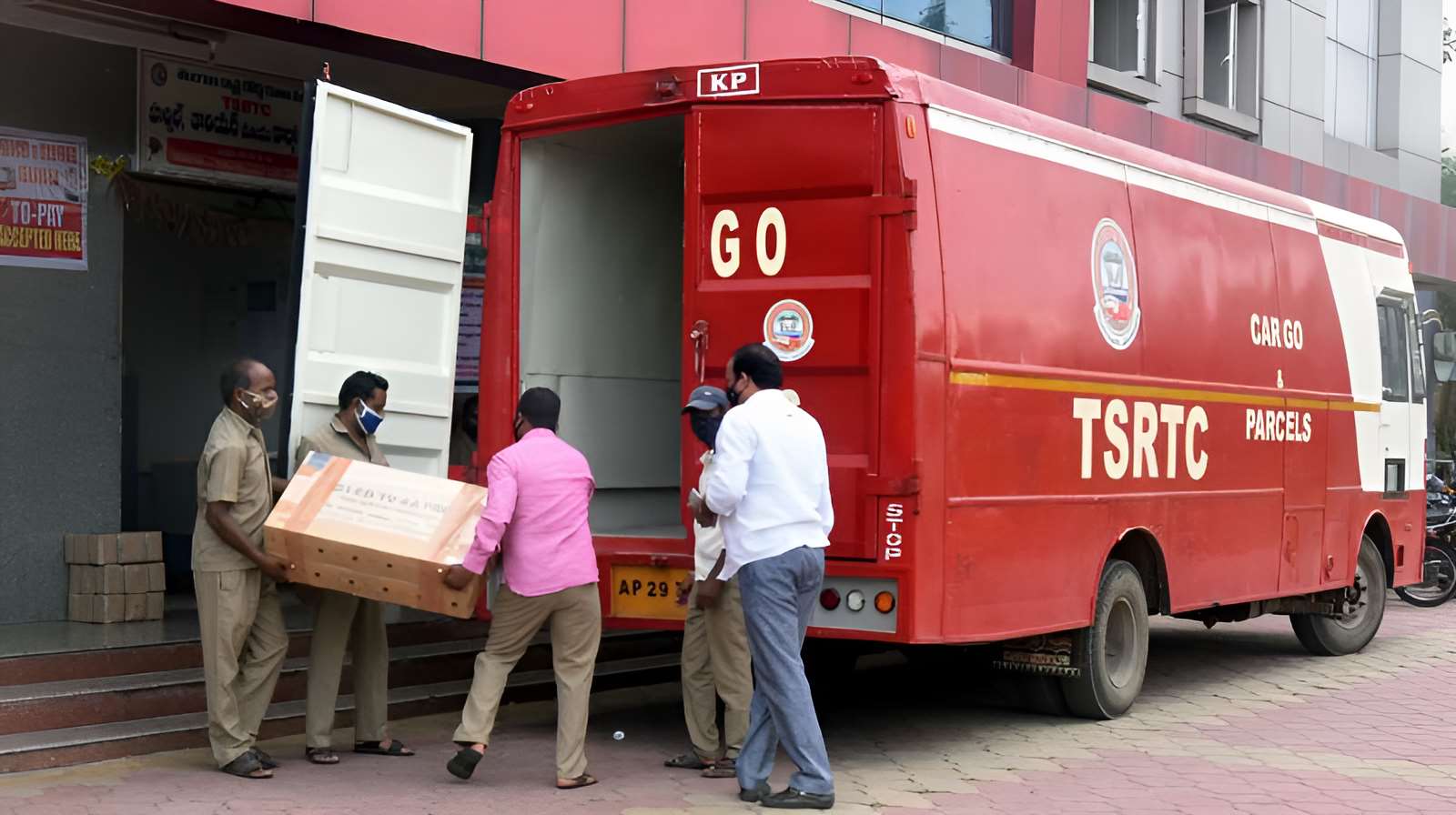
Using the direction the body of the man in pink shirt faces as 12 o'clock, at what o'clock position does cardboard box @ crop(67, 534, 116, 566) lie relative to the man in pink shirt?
The cardboard box is roughly at 12 o'clock from the man in pink shirt.

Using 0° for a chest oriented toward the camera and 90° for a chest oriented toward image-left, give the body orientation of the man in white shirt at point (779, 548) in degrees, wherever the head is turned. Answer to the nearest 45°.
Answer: approximately 135°

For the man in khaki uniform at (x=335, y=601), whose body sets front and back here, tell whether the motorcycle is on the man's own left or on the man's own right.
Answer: on the man's own left

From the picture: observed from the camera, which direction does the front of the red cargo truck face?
facing away from the viewer and to the right of the viewer

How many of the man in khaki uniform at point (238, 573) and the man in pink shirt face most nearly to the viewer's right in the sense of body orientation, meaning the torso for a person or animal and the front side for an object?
1

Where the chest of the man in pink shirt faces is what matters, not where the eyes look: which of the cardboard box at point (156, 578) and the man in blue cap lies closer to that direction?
the cardboard box

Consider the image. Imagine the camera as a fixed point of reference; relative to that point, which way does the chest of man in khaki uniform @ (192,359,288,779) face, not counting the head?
to the viewer's right

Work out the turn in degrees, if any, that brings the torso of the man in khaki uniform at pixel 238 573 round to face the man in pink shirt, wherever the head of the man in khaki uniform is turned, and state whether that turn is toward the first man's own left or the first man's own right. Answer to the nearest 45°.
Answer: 0° — they already face them

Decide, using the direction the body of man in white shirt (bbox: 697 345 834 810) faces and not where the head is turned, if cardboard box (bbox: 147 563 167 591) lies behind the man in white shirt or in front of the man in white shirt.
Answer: in front

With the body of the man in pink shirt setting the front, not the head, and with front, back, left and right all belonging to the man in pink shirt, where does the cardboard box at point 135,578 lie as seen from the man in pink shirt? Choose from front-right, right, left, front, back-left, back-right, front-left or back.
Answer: front

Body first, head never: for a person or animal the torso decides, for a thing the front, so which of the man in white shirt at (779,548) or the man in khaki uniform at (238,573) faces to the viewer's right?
the man in khaki uniform

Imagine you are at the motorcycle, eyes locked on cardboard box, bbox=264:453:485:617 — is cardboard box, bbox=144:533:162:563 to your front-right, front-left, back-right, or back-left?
front-right

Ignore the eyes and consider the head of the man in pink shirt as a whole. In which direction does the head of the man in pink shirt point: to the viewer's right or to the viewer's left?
to the viewer's left

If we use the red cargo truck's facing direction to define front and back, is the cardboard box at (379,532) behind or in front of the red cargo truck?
behind

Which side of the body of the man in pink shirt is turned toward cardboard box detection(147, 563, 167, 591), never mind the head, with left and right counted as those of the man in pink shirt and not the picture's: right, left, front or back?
front

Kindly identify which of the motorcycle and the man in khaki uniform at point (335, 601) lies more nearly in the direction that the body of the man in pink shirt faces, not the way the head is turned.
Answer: the man in khaki uniform

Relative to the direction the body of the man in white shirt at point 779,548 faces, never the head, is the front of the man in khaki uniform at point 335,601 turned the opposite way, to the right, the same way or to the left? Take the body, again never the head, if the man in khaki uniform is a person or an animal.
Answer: the opposite way

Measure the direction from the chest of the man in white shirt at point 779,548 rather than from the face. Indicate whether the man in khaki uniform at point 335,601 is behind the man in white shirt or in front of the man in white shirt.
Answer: in front
